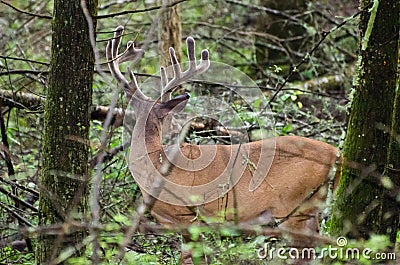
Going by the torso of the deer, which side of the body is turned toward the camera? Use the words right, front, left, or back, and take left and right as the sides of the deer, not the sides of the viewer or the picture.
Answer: left

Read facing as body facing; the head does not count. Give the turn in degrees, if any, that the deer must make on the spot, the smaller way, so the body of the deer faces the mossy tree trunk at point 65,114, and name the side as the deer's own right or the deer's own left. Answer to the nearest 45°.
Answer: approximately 45° to the deer's own left
